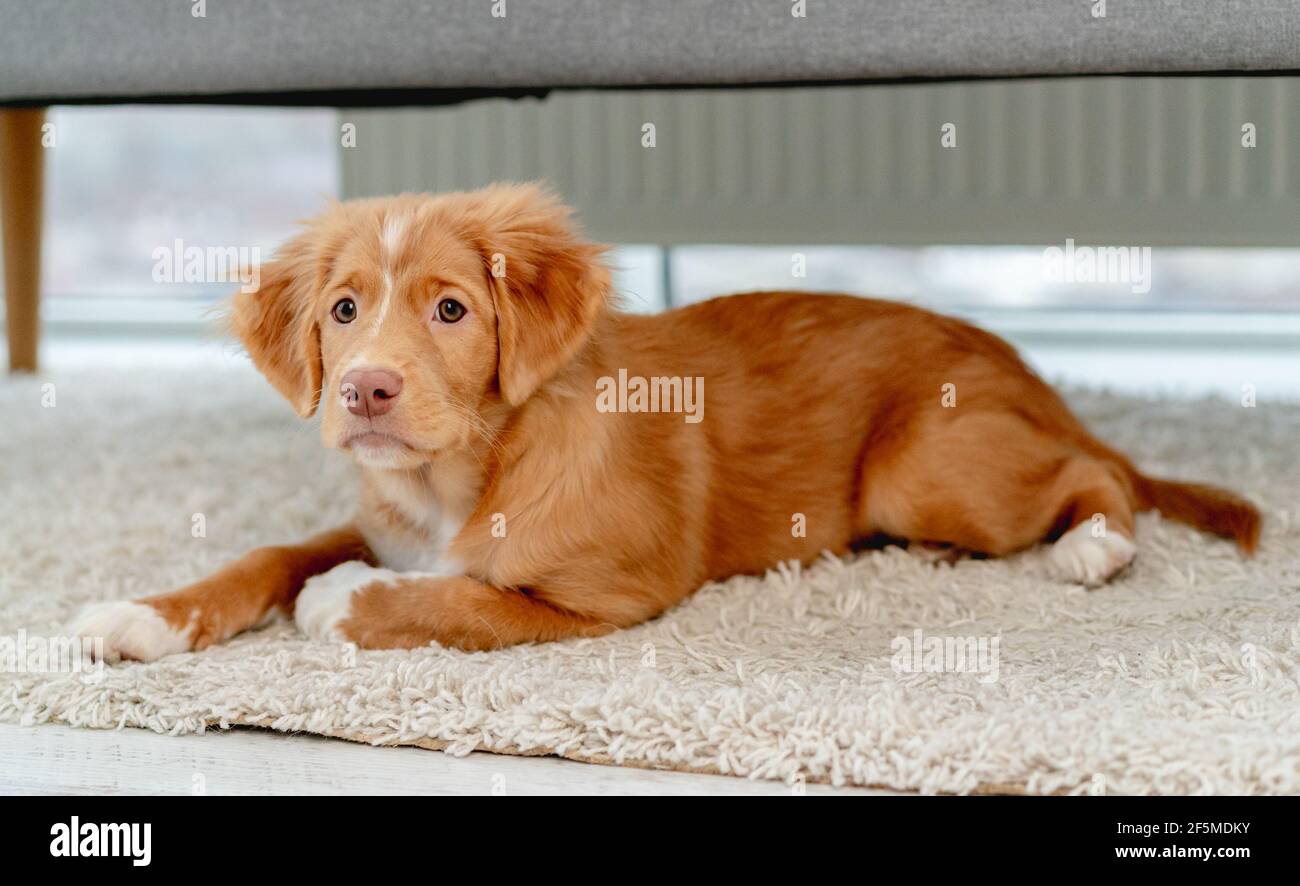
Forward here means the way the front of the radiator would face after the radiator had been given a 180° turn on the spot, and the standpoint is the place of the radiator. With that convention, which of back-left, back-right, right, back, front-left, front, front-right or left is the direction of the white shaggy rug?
back

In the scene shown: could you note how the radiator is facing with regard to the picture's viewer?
facing the viewer

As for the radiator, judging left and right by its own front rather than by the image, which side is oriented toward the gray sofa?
front
